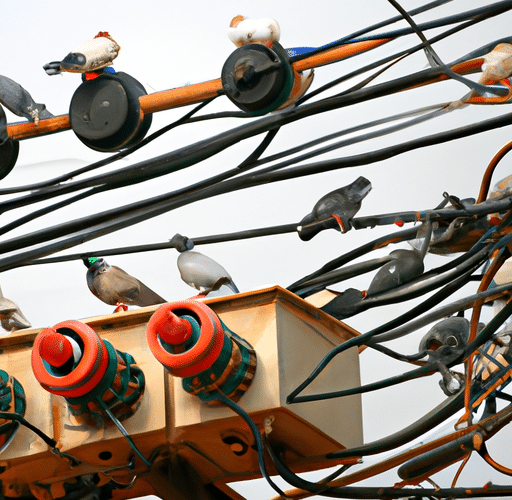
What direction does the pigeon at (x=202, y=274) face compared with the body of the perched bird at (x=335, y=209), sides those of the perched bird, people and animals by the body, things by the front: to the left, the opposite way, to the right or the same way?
the opposite way

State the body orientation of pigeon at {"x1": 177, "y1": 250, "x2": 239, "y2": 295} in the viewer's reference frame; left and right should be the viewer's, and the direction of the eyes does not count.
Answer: facing to the left of the viewer

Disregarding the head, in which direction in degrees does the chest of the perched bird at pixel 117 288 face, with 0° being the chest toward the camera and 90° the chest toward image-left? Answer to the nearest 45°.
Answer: approximately 90°

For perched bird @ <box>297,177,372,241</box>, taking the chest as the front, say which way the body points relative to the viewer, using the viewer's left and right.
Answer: facing to the right of the viewer
